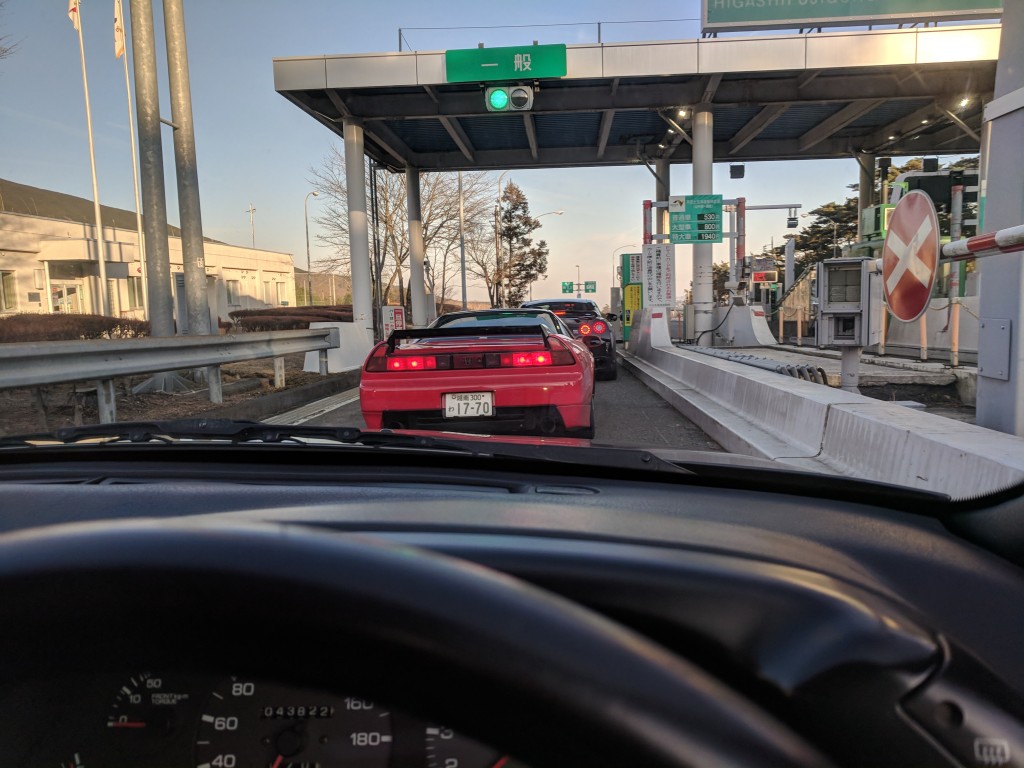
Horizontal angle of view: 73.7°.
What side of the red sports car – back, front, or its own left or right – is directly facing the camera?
back

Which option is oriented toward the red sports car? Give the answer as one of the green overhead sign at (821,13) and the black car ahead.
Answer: the green overhead sign

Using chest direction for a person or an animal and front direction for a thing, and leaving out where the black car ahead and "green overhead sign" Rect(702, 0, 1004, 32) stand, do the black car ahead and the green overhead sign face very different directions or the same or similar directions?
very different directions

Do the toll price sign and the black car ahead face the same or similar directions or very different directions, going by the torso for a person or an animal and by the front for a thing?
very different directions

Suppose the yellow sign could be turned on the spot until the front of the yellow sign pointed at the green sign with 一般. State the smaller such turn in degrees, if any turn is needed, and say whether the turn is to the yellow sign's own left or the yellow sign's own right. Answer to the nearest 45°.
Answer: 0° — it already faces it

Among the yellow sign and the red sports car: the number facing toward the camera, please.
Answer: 1

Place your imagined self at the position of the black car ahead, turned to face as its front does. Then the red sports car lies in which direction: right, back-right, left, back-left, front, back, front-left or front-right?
back

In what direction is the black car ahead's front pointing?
away from the camera
